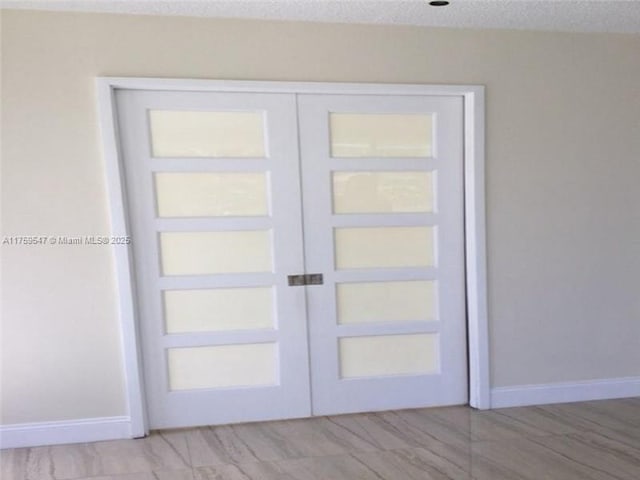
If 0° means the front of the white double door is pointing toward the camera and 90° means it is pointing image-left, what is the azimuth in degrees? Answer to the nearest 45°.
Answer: approximately 0°

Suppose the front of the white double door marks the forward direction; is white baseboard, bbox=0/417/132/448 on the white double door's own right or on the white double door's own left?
on the white double door's own right
